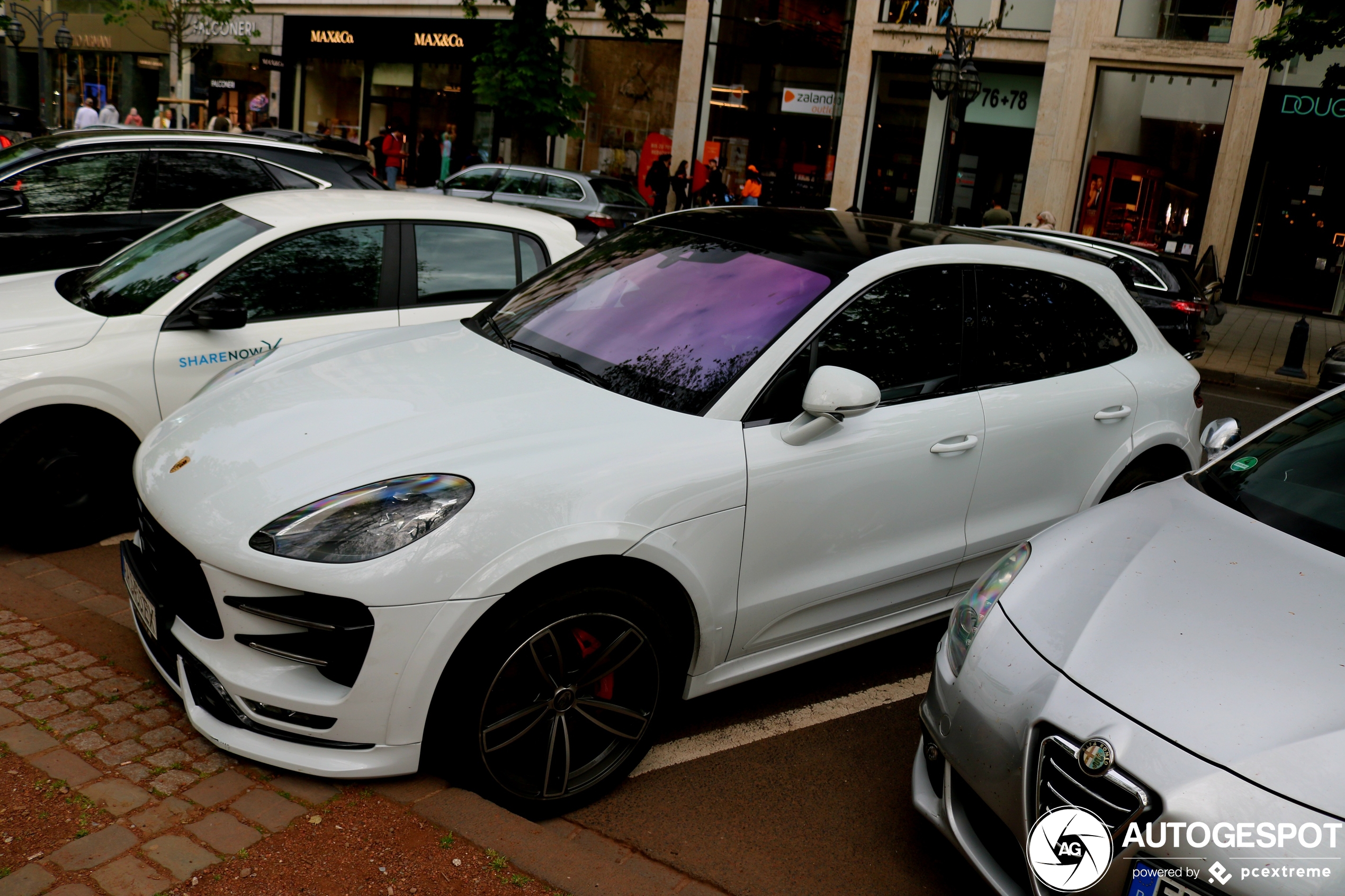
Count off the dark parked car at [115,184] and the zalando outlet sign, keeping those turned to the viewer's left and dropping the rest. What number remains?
1

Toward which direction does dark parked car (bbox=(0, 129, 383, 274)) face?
to the viewer's left

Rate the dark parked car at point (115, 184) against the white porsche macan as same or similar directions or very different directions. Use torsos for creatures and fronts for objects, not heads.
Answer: same or similar directions

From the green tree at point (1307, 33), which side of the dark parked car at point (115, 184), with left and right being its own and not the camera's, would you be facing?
back

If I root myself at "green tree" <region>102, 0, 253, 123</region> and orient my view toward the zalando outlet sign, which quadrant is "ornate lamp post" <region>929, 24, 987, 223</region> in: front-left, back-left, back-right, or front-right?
front-right

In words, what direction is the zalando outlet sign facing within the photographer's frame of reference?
facing the viewer

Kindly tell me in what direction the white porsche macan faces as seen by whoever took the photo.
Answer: facing the viewer and to the left of the viewer

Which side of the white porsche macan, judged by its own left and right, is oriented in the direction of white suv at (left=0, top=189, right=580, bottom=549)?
right

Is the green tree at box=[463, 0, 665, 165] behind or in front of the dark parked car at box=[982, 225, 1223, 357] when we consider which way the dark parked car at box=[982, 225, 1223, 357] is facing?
in front
